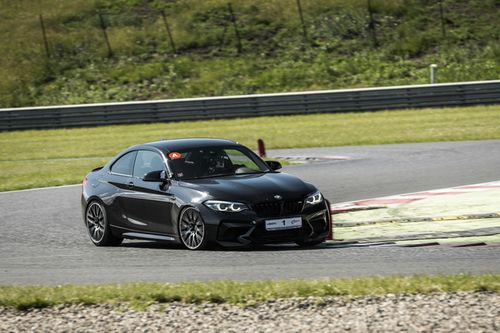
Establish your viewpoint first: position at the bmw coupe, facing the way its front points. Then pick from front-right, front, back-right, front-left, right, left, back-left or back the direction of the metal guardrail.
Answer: back-left

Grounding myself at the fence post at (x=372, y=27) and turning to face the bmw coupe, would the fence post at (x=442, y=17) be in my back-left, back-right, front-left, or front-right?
back-left

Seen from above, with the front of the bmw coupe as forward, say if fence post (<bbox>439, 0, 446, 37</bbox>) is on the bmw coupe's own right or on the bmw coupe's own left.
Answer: on the bmw coupe's own left

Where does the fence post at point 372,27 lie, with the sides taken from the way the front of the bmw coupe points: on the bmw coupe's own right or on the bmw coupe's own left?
on the bmw coupe's own left

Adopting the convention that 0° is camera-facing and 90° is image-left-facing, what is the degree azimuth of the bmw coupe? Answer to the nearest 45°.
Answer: approximately 315°

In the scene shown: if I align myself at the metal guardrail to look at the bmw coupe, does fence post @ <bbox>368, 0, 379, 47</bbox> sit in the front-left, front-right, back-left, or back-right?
back-left
